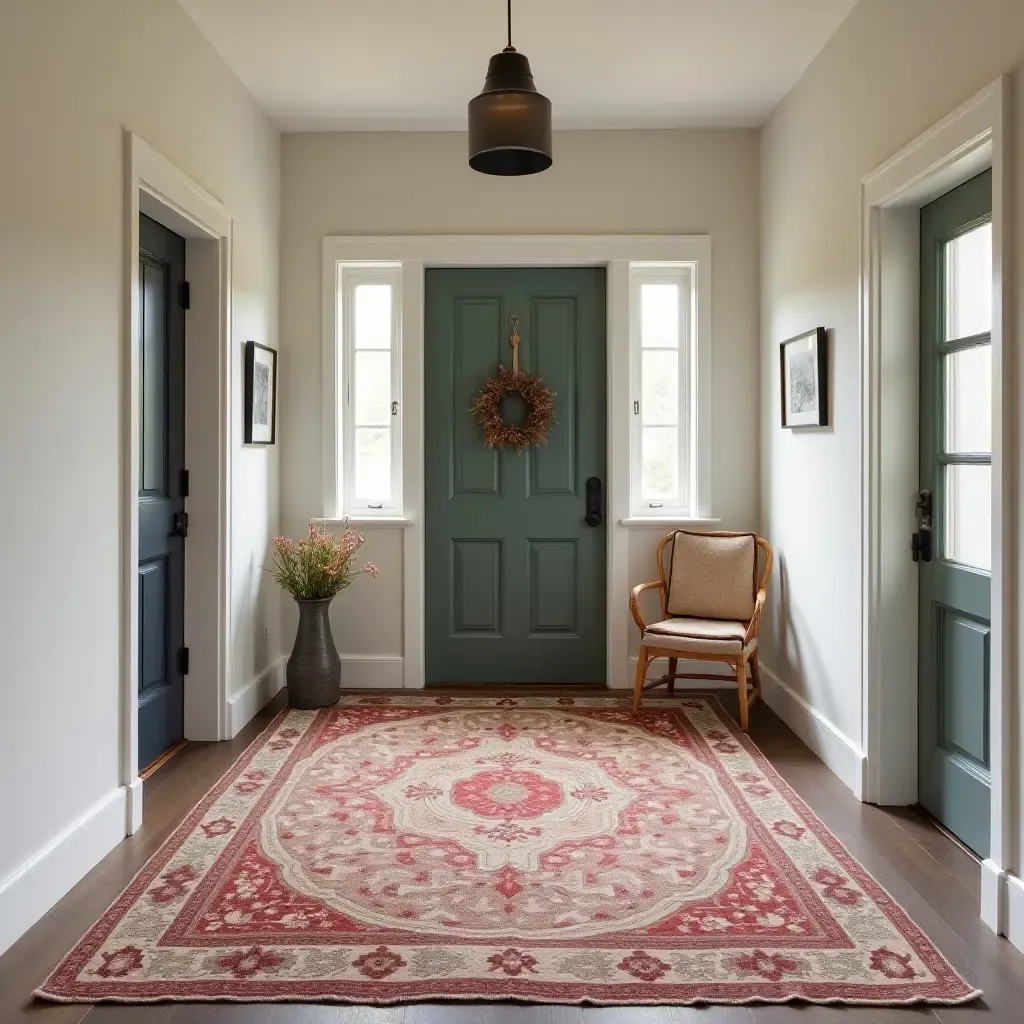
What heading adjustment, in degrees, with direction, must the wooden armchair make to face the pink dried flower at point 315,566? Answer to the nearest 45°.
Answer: approximately 45° to its right

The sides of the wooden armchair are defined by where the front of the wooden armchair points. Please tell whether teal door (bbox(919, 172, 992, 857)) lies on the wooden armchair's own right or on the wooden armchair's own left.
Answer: on the wooden armchair's own left

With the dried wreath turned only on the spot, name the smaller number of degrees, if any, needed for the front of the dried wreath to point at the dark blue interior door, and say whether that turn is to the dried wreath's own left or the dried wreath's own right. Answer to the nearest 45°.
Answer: approximately 45° to the dried wreath's own right

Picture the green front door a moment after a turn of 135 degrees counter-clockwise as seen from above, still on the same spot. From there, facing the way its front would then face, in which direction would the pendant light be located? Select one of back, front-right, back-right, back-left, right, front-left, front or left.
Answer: back-right

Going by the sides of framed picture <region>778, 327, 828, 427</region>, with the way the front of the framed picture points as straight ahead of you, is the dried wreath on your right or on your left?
on your right

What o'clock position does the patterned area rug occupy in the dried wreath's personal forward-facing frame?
The patterned area rug is roughly at 12 o'clock from the dried wreath.

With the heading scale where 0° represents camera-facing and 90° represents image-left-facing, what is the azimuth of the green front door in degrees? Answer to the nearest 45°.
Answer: approximately 0°

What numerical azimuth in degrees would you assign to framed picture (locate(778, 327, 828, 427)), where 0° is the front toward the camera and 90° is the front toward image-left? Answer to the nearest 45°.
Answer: approximately 45°

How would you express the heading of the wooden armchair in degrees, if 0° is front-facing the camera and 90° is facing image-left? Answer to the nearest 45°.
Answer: approximately 45°
